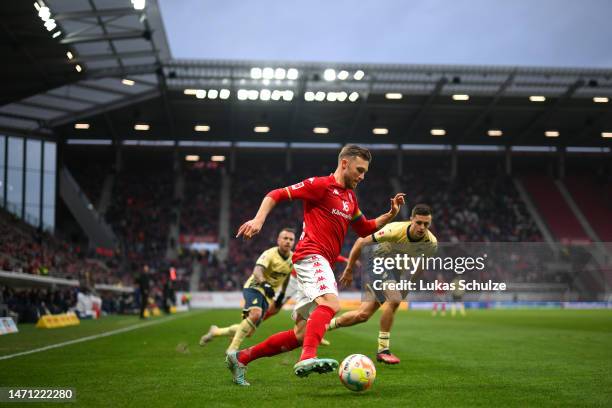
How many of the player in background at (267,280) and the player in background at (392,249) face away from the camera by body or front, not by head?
0

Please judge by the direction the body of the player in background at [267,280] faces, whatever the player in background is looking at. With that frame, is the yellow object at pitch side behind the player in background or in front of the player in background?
behind

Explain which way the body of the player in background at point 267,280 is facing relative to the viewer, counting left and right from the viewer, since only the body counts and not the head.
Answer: facing the viewer and to the right of the viewer

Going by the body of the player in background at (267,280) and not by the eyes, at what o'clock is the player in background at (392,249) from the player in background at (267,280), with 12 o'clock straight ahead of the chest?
the player in background at (392,249) is roughly at 12 o'clock from the player in background at (267,280).

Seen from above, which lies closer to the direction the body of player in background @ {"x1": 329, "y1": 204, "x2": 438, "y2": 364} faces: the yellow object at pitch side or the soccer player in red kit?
the soccer player in red kit

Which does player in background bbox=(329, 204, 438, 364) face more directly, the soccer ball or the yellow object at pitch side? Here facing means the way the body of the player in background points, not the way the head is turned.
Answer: the soccer ball
